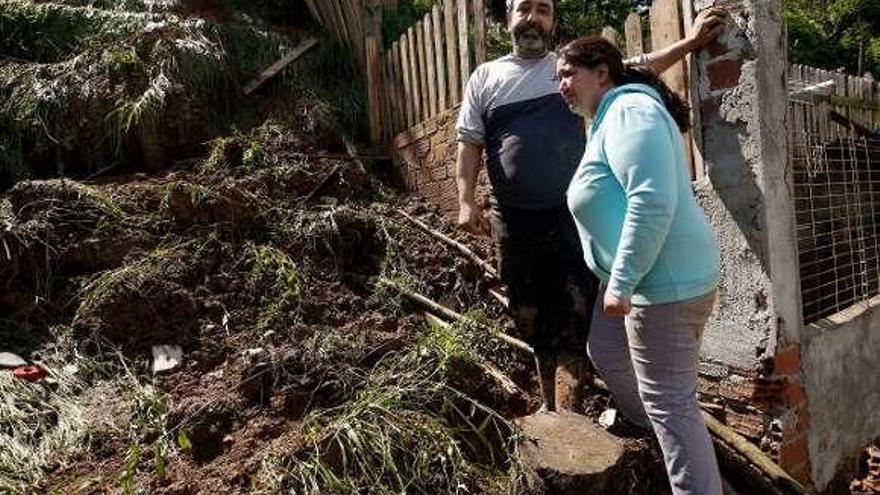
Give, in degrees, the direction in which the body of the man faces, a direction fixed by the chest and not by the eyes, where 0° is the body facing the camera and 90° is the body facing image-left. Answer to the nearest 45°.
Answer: approximately 0°

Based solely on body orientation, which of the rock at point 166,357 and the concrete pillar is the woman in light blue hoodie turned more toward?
the rock

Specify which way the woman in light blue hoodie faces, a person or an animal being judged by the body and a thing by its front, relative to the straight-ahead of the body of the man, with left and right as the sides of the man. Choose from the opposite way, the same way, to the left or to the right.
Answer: to the right

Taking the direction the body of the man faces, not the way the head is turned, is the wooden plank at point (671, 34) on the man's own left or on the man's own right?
on the man's own left

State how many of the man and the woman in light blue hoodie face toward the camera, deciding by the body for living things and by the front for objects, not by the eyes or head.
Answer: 1

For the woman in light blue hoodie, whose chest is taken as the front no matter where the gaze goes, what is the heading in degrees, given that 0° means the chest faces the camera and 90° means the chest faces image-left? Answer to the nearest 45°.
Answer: approximately 90°

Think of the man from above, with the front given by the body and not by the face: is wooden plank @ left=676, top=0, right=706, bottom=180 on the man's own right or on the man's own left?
on the man's own left
